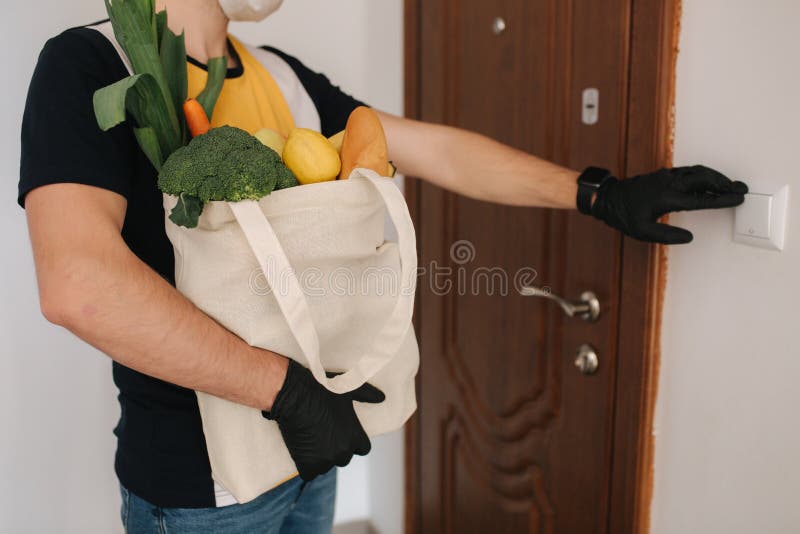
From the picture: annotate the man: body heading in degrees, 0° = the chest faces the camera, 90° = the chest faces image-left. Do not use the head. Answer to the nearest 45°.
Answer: approximately 315°

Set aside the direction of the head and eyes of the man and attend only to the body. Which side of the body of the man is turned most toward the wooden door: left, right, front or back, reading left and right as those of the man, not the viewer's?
left

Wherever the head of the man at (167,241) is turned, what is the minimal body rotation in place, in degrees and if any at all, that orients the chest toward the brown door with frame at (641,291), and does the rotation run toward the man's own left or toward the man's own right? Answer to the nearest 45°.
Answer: approximately 45° to the man's own left

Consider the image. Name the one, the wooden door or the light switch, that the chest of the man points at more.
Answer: the light switch
